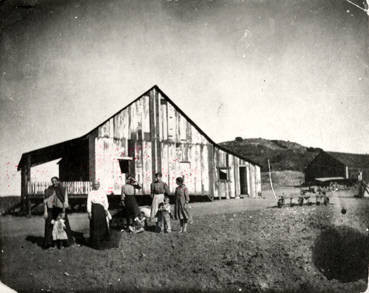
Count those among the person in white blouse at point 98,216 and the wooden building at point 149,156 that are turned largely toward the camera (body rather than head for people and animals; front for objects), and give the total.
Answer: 2

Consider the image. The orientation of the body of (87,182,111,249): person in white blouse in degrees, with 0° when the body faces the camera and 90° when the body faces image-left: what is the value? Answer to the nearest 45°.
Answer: approximately 0°

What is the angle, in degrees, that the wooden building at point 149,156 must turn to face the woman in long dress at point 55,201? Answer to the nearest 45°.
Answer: approximately 45° to its right

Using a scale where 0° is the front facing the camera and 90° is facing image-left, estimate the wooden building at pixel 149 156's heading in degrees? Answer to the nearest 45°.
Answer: approximately 0°

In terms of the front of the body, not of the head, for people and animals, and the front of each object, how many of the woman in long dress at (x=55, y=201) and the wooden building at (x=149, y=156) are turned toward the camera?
2
